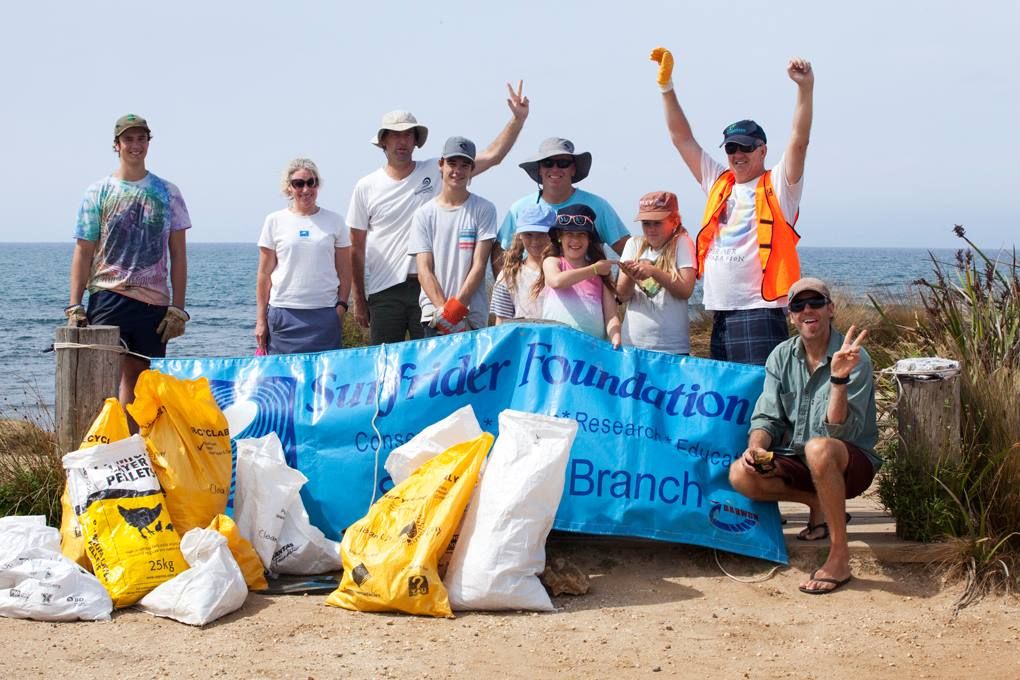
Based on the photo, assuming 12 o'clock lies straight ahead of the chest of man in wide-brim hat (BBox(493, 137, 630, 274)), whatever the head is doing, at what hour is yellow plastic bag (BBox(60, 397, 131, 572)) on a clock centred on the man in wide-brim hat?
The yellow plastic bag is roughly at 2 o'clock from the man in wide-brim hat.

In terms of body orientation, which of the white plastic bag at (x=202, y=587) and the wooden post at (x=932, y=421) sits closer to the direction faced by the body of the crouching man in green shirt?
the white plastic bag

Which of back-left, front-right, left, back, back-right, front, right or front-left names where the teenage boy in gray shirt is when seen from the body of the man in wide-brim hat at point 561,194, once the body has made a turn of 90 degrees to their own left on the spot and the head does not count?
back

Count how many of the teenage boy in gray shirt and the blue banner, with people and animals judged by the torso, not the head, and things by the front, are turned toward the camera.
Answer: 2

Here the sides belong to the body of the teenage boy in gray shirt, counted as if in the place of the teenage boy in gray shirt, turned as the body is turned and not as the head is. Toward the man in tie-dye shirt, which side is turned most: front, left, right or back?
right
